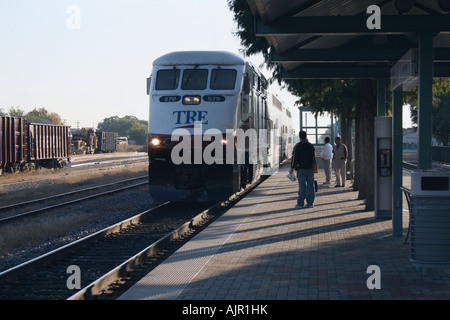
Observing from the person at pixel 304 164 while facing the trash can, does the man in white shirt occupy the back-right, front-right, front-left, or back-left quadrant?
back-left

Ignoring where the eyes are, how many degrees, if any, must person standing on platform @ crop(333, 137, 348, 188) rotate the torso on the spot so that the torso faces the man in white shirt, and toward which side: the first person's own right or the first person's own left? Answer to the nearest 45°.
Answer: approximately 90° to the first person's own right

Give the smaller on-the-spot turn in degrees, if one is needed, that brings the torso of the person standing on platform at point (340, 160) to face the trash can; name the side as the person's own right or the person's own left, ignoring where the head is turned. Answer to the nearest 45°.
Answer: approximately 45° to the person's own left

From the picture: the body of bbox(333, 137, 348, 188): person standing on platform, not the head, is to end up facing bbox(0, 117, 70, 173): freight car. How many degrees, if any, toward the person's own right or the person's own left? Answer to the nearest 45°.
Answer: approximately 90° to the person's own right

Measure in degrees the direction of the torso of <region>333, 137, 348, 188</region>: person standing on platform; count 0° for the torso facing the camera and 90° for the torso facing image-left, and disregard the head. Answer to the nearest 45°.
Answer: approximately 45°

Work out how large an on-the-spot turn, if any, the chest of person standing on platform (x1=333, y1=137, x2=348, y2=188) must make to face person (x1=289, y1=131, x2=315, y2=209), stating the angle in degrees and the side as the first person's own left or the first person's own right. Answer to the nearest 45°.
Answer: approximately 45° to the first person's own left
